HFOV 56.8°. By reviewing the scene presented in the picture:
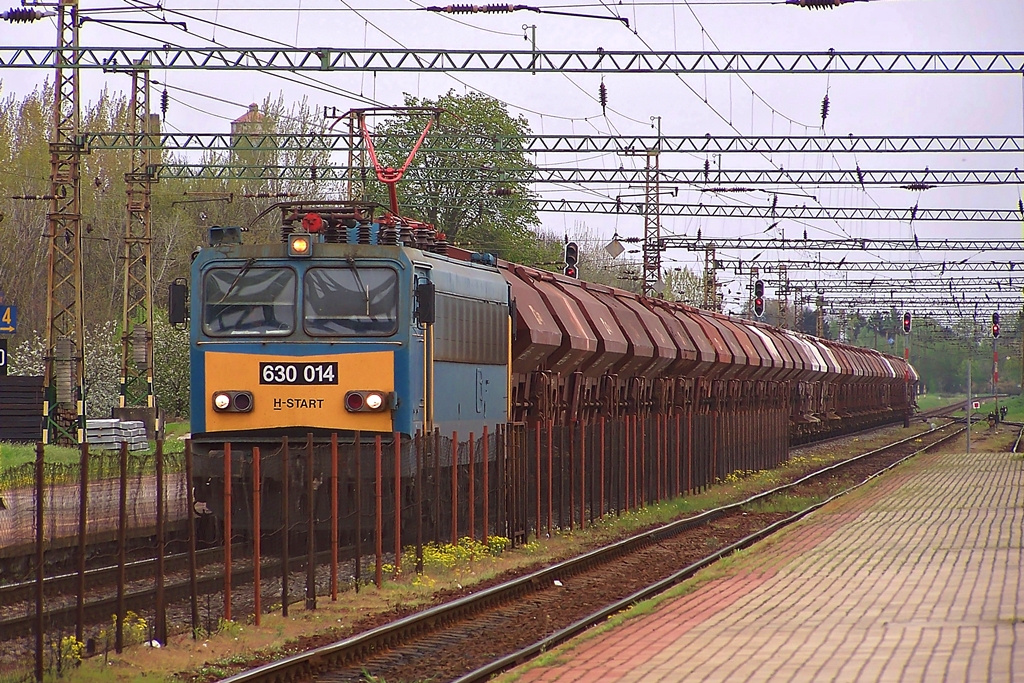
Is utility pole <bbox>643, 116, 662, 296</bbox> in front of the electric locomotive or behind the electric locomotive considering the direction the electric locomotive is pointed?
behind

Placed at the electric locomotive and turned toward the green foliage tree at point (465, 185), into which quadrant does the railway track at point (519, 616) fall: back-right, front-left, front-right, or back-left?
back-right

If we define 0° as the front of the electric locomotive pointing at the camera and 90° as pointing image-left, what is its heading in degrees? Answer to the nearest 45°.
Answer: approximately 0°

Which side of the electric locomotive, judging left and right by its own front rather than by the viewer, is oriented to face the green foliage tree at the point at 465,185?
back

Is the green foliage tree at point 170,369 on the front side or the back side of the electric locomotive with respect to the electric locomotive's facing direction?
on the back side

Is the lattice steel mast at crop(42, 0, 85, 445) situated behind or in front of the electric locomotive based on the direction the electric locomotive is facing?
behind
